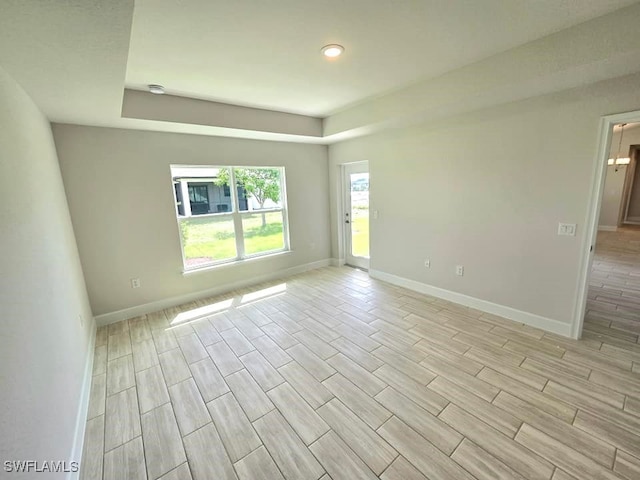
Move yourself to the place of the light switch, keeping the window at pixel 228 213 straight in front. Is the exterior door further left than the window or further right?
right

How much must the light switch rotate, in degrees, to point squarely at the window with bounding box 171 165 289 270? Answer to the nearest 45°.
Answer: approximately 90° to its right

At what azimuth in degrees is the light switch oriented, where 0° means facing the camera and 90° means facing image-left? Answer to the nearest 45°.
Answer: approximately 0°

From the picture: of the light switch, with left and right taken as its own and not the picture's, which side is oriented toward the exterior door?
right

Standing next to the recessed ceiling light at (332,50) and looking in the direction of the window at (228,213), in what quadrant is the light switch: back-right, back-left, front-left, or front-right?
back-right

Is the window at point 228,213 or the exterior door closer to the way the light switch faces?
the window

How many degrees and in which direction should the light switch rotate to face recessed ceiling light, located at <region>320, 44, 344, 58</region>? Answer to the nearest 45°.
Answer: approximately 45° to its right

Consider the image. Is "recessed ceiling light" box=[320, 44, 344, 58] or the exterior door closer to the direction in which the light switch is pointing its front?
the recessed ceiling light
